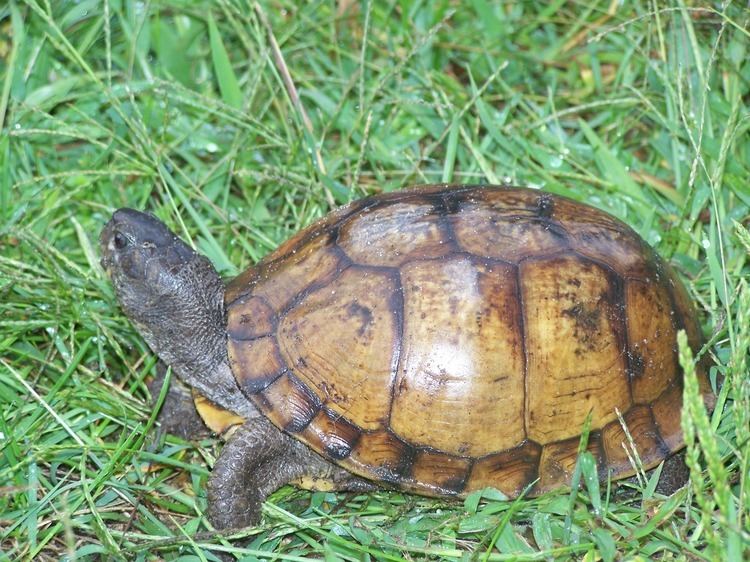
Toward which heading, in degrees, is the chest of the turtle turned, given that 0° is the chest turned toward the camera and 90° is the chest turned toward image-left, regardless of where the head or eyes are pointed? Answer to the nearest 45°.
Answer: approximately 90°
